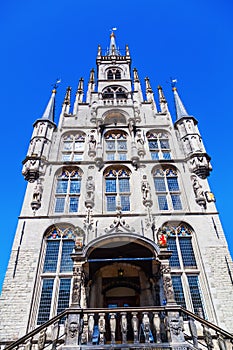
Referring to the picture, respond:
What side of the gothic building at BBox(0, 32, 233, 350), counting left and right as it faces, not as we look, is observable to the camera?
front
